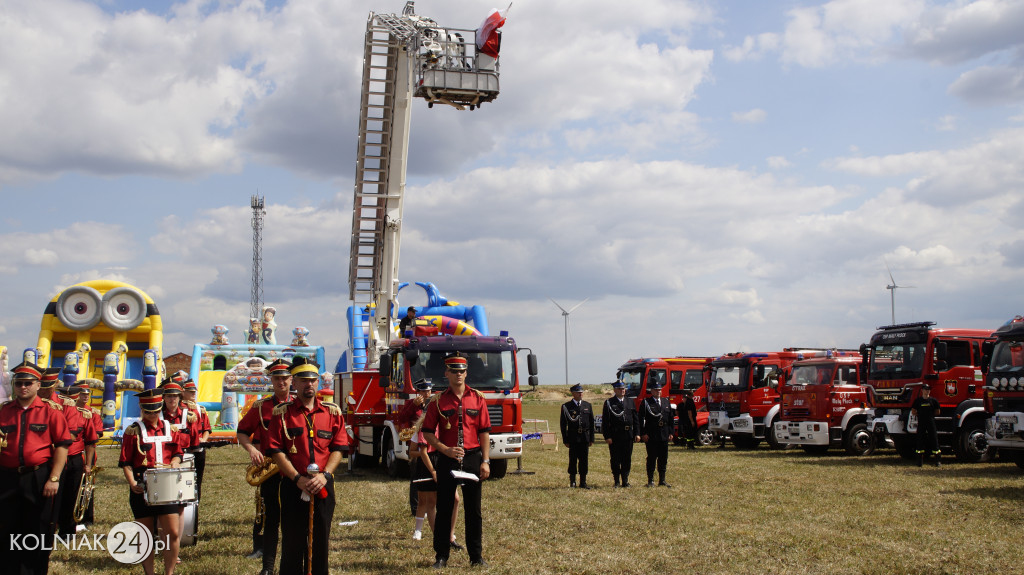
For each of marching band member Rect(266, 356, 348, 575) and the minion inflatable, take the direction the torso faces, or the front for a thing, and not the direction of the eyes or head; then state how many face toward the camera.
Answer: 2

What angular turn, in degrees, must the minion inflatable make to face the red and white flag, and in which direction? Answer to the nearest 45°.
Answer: approximately 45° to its left

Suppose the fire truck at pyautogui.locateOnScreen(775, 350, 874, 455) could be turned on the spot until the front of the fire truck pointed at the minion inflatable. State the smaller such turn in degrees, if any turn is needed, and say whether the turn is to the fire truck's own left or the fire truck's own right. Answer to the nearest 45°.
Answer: approximately 45° to the fire truck's own right

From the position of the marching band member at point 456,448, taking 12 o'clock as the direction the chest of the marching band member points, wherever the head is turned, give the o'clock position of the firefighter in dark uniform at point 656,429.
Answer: The firefighter in dark uniform is roughly at 7 o'clock from the marching band member.

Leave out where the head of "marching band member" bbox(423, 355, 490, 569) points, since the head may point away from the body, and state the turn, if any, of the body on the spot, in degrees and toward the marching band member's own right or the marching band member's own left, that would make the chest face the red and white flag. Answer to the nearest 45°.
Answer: approximately 180°

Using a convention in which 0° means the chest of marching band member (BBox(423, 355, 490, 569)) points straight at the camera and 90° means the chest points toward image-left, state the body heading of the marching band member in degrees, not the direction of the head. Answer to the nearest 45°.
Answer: approximately 0°

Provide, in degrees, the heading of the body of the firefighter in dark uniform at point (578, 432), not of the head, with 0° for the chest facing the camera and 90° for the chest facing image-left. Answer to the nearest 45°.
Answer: approximately 0°
